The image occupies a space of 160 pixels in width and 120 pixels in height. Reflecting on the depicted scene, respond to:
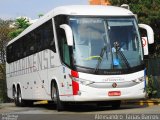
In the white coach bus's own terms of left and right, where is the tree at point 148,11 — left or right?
on its left

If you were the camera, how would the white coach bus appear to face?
facing the viewer and to the right of the viewer
